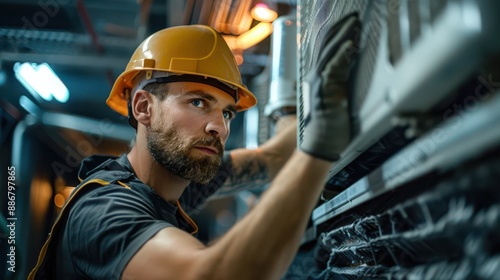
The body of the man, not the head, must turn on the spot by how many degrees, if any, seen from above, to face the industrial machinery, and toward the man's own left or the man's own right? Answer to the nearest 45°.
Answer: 0° — they already face it

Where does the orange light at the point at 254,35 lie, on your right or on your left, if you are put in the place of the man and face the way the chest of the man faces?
on your left

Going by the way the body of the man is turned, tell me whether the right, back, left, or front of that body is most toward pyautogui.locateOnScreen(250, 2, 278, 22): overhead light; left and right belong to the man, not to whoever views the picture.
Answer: left

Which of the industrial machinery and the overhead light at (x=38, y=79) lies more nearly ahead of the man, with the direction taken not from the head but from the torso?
the industrial machinery

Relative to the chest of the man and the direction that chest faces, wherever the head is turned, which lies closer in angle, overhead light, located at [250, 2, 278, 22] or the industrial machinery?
the industrial machinery

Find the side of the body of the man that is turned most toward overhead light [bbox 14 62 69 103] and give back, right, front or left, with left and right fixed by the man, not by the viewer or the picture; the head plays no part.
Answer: back

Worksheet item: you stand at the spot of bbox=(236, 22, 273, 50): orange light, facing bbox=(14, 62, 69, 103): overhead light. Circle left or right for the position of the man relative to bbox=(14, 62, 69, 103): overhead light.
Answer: left
